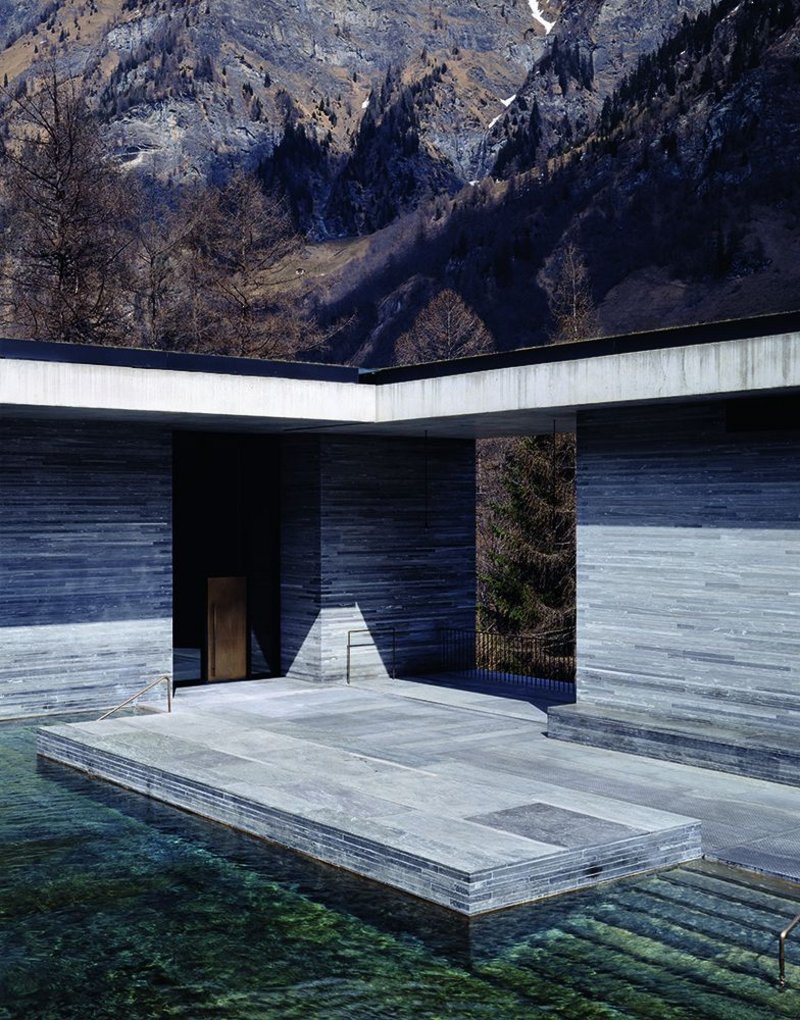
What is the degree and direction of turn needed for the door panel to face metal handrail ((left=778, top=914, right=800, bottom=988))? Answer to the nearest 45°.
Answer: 0° — it already faces it

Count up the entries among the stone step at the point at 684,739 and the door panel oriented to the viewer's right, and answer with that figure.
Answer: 0

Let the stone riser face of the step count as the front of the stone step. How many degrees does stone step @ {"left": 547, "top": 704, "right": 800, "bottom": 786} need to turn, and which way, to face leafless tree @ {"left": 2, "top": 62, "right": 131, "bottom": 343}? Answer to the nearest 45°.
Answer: approximately 90° to its right

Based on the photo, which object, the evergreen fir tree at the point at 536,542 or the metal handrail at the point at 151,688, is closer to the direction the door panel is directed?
the metal handrail

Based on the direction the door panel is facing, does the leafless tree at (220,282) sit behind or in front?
behind

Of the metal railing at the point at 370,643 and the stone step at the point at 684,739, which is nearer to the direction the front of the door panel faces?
the stone step

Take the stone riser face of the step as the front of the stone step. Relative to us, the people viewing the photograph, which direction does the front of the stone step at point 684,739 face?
facing the viewer and to the left of the viewer

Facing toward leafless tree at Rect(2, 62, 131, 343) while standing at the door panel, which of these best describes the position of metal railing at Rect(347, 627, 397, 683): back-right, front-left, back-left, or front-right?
back-right

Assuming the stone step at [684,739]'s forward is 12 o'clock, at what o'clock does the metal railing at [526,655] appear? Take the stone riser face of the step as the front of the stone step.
The metal railing is roughly at 4 o'clock from the stone step.

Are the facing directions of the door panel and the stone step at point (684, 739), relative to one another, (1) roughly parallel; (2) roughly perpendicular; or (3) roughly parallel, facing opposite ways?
roughly perpendicular

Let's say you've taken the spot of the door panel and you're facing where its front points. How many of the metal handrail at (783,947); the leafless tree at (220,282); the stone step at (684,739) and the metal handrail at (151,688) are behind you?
1

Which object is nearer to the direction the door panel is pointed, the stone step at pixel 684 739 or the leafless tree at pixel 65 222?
the stone step

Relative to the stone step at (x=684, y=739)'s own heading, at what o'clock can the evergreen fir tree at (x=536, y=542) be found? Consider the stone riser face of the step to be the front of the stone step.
The evergreen fir tree is roughly at 4 o'clock from the stone step.

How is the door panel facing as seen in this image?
toward the camera

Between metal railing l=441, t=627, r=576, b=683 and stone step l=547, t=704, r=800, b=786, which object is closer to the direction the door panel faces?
the stone step

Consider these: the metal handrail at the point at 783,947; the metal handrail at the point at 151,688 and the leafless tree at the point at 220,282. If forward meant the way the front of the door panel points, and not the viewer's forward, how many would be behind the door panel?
1
